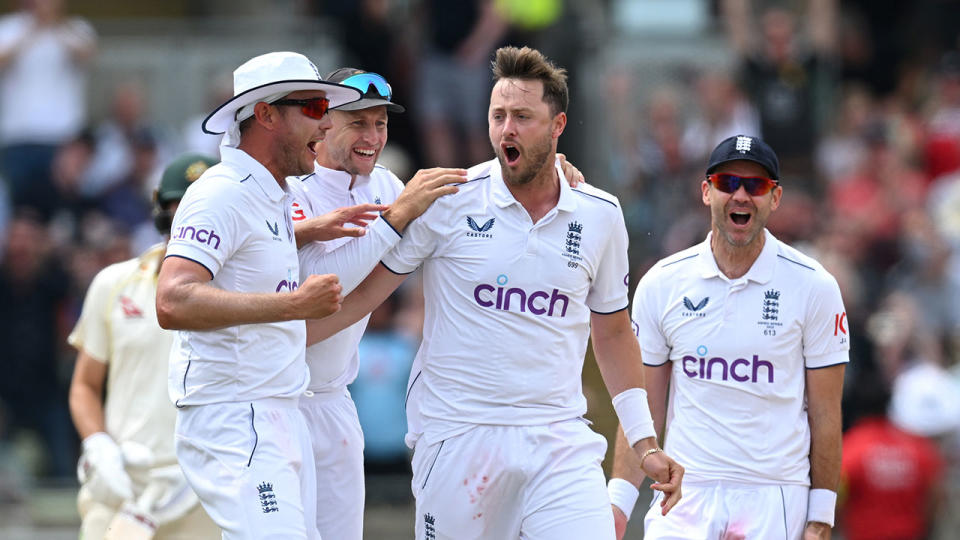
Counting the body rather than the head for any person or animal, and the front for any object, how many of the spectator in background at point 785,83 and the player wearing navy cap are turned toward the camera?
2

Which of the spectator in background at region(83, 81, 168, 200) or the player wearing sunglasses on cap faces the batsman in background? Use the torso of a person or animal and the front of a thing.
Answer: the spectator in background

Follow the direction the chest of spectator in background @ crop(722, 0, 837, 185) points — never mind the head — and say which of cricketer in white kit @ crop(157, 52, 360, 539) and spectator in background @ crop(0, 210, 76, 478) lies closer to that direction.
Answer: the cricketer in white kit

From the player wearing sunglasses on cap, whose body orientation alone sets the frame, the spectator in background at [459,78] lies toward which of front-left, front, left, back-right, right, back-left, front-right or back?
back-left

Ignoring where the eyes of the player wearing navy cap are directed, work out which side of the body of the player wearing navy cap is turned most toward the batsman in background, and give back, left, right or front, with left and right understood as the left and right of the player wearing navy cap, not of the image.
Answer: right

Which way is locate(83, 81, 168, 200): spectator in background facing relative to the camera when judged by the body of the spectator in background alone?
toward the camera

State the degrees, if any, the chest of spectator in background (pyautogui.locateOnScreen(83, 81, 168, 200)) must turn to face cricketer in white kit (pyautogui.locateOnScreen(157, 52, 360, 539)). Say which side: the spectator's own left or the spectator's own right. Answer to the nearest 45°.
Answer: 0° — they already face them

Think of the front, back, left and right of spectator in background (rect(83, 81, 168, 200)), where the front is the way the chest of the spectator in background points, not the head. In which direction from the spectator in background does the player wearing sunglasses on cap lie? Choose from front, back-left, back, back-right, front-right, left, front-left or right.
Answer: front

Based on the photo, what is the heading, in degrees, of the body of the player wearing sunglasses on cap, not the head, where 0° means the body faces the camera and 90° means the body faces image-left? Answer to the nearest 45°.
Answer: approximately 315°

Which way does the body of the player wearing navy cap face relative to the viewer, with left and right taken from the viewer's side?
facing the viewer

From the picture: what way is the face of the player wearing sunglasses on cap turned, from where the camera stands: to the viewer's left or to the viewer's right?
to the viewer's right

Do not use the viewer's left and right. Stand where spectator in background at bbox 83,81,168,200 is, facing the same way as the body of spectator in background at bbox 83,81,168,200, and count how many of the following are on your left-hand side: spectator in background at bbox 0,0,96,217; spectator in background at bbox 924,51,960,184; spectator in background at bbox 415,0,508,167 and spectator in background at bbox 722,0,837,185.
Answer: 3

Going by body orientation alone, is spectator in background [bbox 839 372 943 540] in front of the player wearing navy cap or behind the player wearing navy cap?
behind

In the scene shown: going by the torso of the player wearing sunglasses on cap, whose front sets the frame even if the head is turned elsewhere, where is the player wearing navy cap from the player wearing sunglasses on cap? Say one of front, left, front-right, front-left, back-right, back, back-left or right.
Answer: front-left
